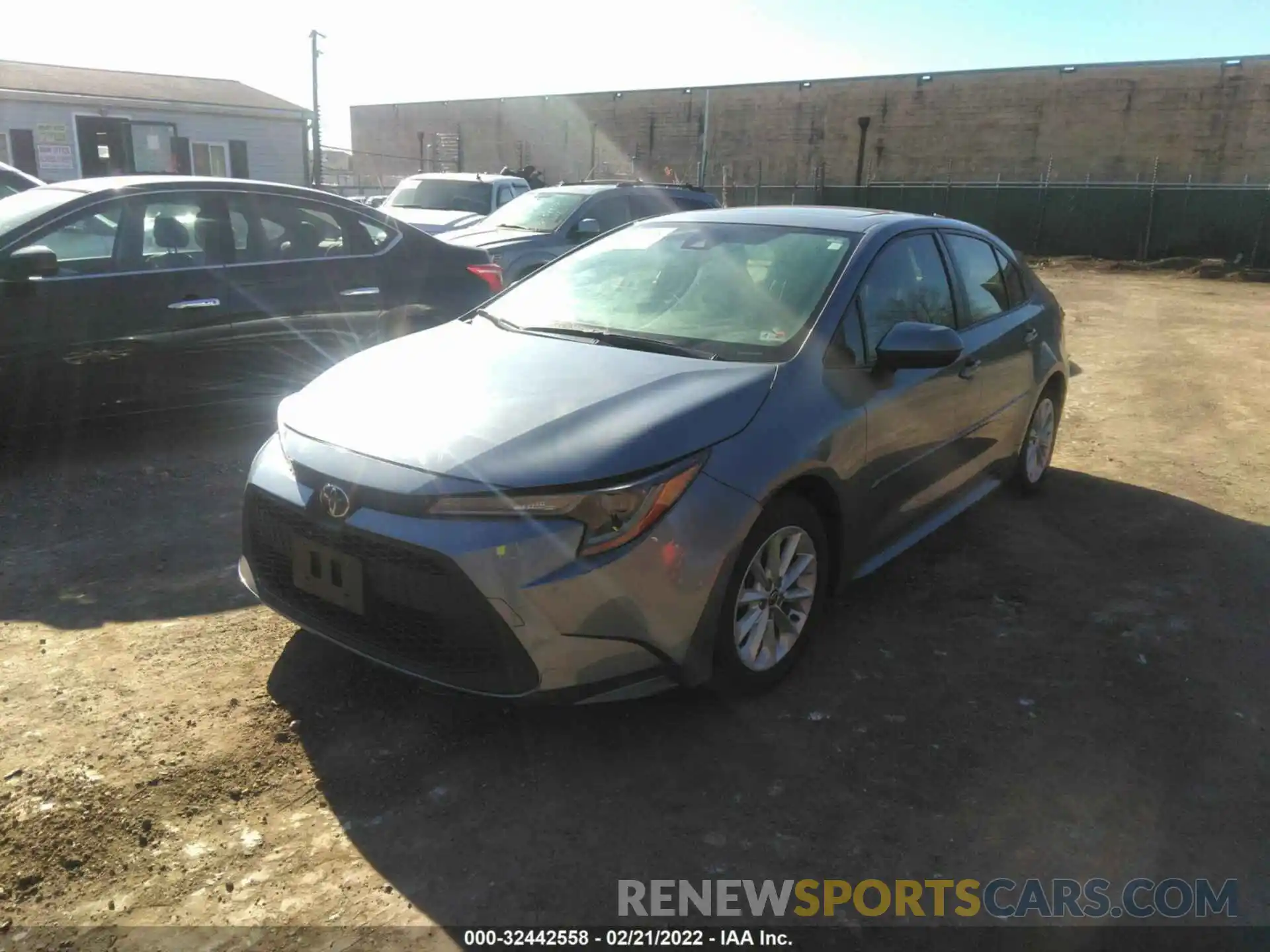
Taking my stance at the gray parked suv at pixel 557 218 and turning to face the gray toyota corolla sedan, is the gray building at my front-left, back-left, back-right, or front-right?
back-right

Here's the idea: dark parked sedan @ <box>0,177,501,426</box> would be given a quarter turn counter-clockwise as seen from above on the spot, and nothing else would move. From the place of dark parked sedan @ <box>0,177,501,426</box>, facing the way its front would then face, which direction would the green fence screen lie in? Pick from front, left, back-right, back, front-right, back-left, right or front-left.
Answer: back-left

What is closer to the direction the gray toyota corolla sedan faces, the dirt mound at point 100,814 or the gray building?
the dirt mound

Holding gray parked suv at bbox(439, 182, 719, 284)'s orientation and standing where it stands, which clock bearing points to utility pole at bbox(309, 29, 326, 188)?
The utility pole is roughly at 4 o'clock from the gray parked suv.

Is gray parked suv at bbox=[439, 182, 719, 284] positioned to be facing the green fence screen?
no

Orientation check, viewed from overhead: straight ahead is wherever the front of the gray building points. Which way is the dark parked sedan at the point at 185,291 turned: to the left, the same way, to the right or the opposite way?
to the right

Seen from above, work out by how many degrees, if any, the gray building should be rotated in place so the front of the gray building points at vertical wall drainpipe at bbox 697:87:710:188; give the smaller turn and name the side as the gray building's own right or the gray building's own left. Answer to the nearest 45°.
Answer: approximately 135° to the gray building's own left

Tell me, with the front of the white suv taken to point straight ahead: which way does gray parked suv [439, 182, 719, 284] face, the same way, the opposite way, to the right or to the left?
the same way

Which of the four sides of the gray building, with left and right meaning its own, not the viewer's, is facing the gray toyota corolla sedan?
front

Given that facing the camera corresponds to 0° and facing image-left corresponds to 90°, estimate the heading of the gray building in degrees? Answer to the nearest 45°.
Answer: approximately 0°

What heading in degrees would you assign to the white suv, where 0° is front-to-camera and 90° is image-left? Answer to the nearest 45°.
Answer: approximately 45°

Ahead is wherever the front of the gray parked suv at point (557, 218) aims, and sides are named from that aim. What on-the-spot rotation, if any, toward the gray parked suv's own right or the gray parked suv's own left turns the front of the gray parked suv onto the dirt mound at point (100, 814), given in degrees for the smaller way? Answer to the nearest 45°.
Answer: approximately 45° to the gray parked suv's own left

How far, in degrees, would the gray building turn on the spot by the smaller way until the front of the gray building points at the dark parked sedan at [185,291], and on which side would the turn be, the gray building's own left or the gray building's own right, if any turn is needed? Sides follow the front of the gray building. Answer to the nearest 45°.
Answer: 0° — it already faces it

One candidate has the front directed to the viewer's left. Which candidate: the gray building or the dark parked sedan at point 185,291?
the dark parked sedan

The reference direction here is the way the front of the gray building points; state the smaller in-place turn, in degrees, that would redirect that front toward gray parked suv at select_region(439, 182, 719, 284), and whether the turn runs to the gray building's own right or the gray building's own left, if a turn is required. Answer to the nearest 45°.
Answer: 0° — it already faces it

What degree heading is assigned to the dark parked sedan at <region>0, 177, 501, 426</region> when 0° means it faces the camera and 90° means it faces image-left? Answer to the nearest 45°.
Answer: approximately 90°

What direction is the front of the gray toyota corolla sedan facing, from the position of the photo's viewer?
facing the viewer and to the left of the viewer

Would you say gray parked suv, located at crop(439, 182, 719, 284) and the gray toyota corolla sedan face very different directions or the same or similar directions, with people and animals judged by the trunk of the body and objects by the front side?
same or similar directions

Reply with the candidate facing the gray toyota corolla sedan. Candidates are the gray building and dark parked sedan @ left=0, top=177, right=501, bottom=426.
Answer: the gray building

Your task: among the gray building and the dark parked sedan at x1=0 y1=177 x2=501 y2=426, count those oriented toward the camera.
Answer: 1
